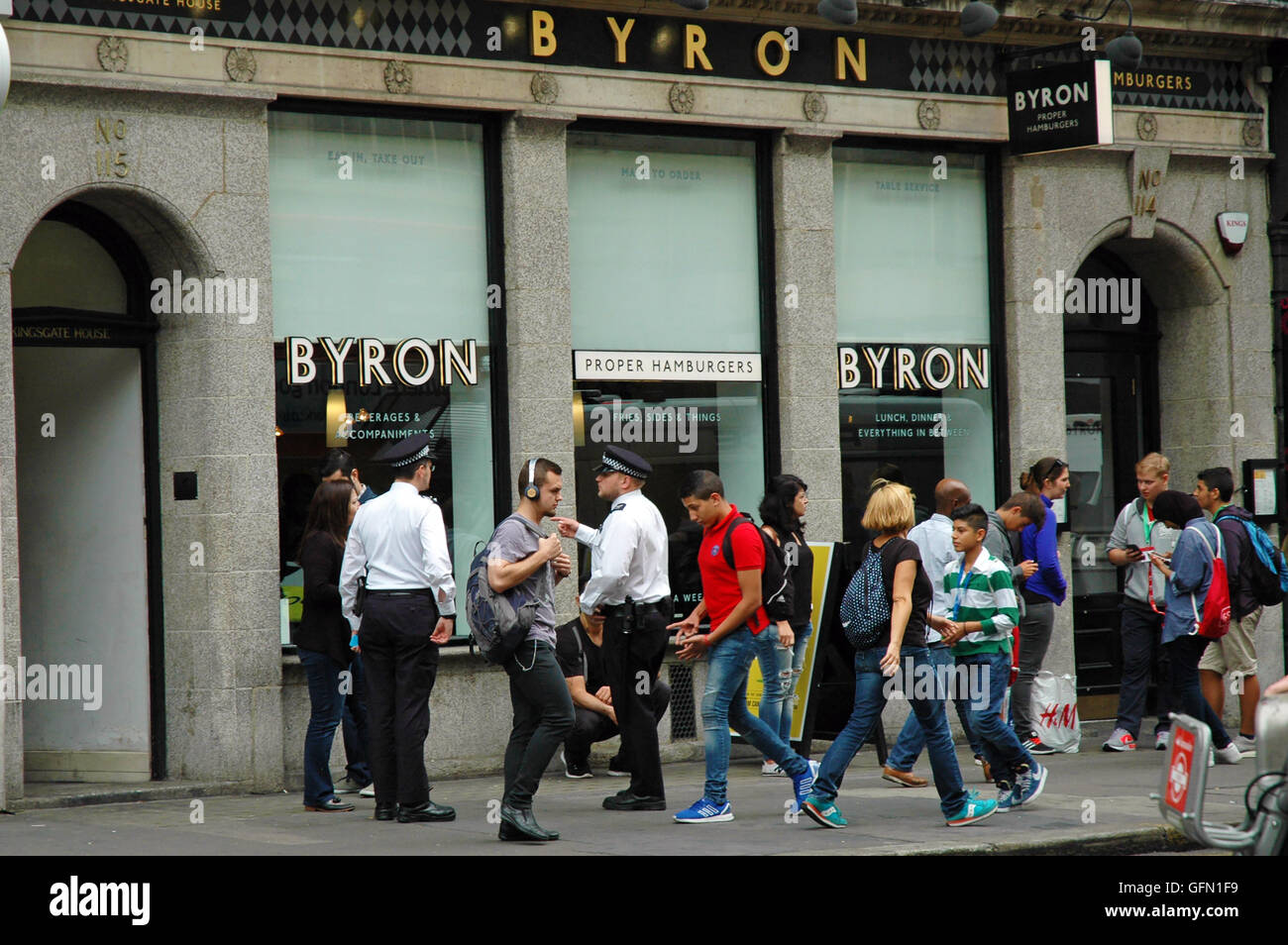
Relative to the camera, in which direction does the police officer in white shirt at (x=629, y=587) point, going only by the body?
to the viewer's left

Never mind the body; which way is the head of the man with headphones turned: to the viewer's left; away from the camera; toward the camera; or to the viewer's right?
to the viewer's right

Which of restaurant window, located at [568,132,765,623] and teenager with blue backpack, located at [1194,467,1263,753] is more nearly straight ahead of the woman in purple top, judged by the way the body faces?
the teenager with blue backpack

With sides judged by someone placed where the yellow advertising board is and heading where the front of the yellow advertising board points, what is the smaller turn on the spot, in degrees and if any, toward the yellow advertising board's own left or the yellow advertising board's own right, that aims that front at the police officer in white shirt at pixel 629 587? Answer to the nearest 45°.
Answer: approximately 45° to the yellow advertising board's own right

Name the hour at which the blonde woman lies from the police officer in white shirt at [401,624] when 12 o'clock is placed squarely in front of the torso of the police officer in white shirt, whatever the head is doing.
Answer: The blonde woman is roughly at 2 o'clock from the police officer in white shirt.

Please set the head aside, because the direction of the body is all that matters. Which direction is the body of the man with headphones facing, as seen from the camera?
to the viewer's right

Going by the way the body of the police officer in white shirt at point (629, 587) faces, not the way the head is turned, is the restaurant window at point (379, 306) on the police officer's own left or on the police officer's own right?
on the police officer's own right

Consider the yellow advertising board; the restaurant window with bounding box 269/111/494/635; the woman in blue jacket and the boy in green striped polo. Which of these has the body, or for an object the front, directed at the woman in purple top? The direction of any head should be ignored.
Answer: the woman in blue jacket
